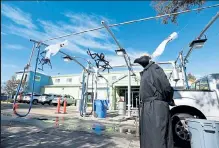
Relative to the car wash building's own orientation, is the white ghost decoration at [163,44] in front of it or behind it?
in front

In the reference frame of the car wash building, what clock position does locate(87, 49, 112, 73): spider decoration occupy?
The spider decoration is roughly at 12 o'clock from the car wash building.

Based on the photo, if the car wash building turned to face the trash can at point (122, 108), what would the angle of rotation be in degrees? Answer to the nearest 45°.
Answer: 0° — it already faces it

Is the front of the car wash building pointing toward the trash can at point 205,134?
yes

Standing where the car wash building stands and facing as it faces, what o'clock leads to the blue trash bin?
The blue trash bin is roughly at 12 o'clock from the car wash building.

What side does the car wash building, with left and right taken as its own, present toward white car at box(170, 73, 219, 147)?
front

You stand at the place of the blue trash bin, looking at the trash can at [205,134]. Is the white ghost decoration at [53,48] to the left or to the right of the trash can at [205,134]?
right

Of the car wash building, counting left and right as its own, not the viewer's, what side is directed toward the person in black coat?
front

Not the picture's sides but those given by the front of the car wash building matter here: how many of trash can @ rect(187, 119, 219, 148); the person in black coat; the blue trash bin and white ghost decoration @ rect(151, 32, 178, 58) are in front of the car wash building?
4
